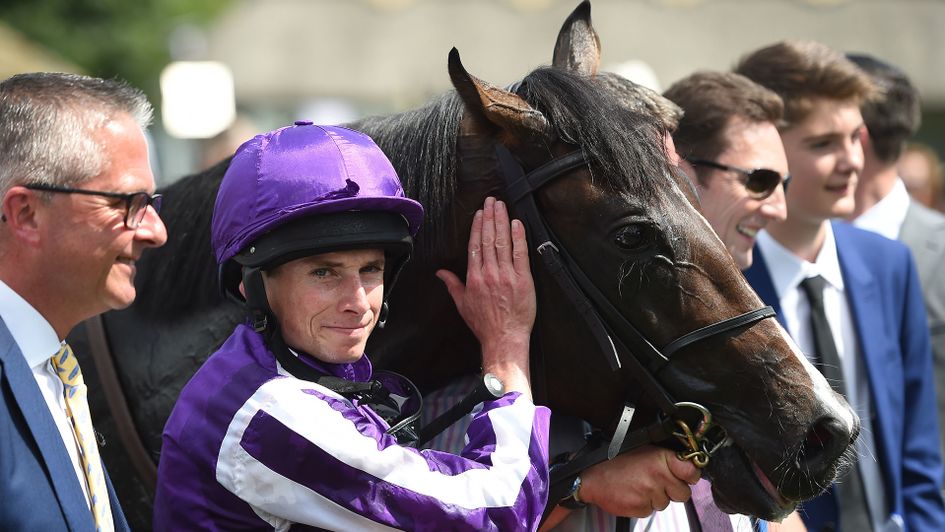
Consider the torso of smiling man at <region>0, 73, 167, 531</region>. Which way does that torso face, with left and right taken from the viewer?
facing to the right of the viewer

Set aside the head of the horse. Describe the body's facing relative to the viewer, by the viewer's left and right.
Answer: facing the viewer and to the right of the viewer

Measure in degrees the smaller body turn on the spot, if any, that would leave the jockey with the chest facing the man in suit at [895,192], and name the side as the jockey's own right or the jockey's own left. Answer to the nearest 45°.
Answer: approximately 45° to the jockey's own left

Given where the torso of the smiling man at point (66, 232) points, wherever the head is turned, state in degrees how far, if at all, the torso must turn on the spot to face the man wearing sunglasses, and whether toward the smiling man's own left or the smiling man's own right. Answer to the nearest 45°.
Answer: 0° — they already face them

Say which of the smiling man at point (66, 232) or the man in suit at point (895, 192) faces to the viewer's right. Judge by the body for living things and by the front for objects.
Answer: the smiling man
